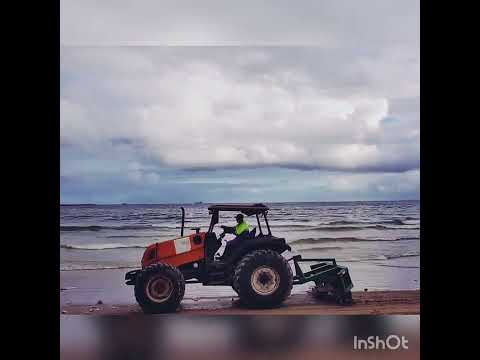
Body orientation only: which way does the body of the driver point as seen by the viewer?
to the viewer's left

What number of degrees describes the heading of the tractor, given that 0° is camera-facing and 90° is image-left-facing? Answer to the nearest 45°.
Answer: approximately 90°
